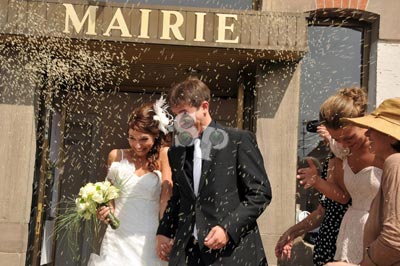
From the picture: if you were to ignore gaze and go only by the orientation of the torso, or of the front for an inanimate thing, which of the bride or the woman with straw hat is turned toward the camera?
the bride

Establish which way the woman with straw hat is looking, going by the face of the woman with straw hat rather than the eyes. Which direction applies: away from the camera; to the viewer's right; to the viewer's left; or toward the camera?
to the viewer's left

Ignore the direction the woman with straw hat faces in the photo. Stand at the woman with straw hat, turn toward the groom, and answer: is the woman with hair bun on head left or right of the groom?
right

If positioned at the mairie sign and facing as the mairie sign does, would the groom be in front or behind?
in front

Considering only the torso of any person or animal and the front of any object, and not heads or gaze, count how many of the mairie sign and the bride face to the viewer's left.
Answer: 0

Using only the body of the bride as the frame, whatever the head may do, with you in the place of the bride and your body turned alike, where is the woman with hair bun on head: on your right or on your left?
on your left

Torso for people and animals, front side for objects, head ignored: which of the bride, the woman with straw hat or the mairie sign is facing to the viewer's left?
the woman with straw hat

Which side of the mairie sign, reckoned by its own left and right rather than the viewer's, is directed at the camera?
front

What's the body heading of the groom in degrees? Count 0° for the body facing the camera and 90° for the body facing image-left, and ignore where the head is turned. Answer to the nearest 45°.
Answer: approximately 45°

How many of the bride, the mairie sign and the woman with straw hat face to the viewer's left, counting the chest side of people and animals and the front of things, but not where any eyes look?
1

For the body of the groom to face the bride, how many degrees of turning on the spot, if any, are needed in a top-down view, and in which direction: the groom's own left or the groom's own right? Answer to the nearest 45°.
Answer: approximately 90° to the groom's own right

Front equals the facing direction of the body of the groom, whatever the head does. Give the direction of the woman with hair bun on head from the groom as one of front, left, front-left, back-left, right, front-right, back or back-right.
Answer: back-left

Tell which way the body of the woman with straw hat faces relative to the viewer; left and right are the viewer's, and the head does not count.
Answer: facing to the left of the viewer

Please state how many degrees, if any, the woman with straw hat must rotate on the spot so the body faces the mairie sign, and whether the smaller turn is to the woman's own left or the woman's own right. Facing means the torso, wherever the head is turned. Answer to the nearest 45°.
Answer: approximately 45° to the woman's own right
